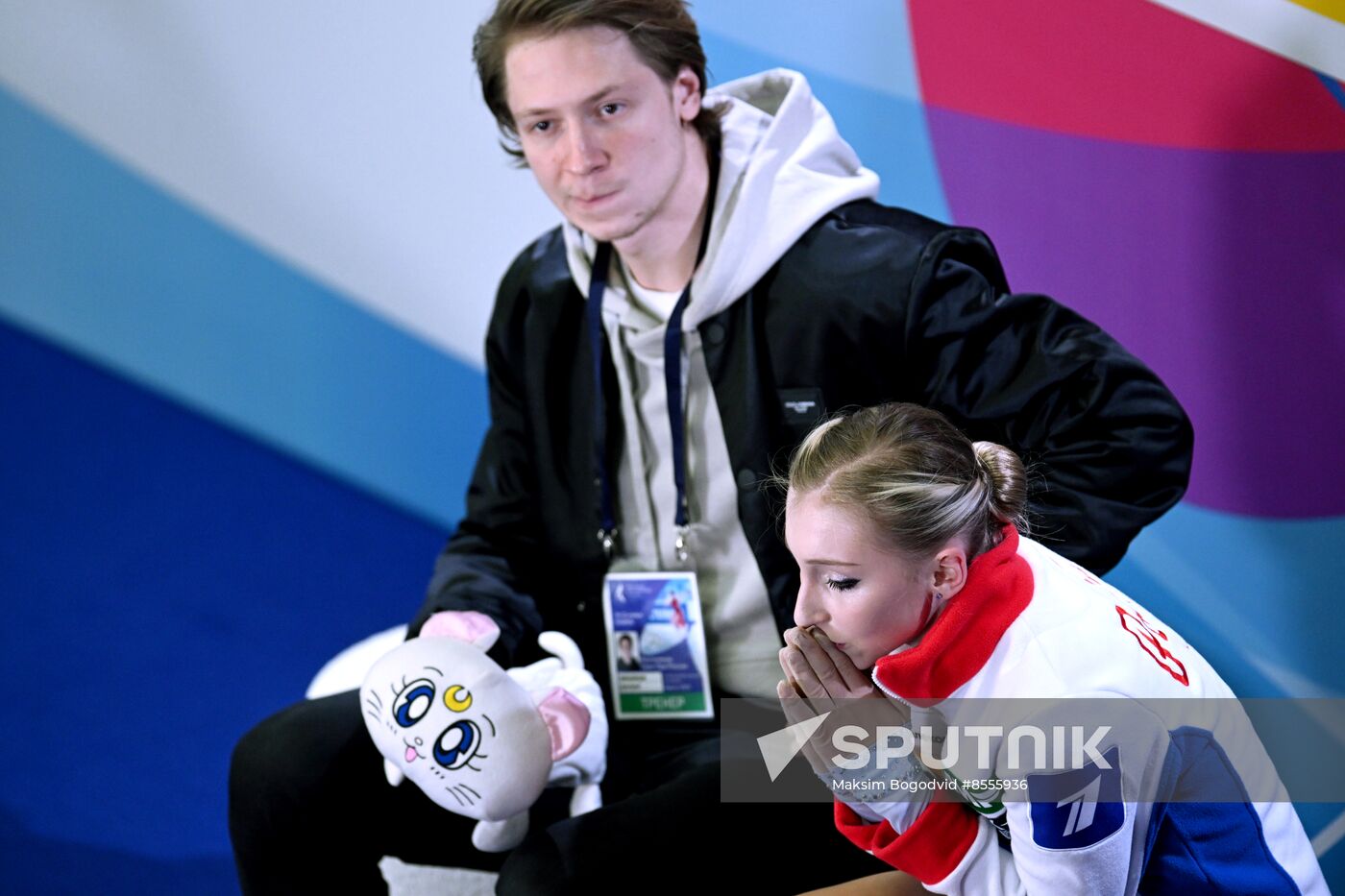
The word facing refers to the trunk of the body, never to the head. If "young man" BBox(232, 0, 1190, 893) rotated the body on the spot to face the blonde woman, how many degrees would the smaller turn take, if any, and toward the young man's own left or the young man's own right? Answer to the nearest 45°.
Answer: approximately 90° to the young man's own left

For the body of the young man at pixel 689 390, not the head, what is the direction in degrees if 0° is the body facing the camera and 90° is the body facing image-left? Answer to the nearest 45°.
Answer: approximately 45°

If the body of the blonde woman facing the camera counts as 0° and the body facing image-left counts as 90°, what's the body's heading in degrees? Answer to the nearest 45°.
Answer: approximately 90°

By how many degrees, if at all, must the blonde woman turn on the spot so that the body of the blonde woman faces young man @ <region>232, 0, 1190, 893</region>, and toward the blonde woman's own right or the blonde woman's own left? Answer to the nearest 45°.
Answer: approximately 45° to the blonde woman's own right
